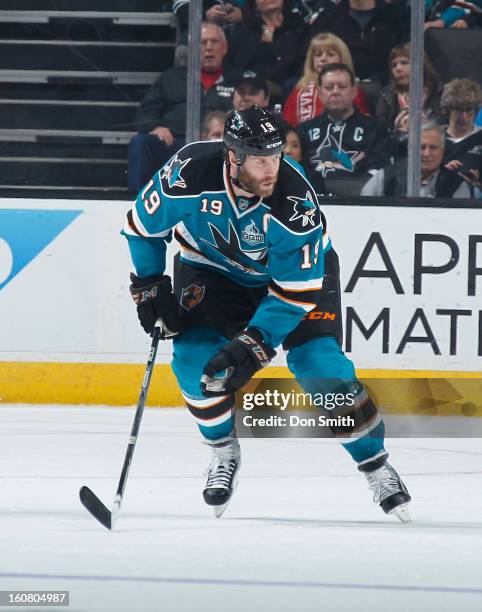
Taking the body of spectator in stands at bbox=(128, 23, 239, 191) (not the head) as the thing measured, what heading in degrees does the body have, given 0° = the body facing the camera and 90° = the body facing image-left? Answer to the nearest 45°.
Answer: approximately 45°

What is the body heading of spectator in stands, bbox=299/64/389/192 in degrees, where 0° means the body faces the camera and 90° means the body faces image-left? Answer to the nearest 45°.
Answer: approximately 0°

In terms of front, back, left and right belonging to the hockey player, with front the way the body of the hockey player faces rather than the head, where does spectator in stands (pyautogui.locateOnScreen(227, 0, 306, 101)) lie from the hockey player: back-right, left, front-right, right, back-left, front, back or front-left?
back

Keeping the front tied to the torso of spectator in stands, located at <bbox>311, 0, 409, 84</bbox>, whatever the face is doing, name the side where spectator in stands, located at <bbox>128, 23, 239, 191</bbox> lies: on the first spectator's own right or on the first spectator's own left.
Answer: on the first spectator's own right

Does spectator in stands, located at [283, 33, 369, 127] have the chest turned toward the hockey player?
yes

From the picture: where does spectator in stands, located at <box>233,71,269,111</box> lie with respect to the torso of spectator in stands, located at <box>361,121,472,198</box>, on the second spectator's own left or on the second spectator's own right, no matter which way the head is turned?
on the second spectator's own right
